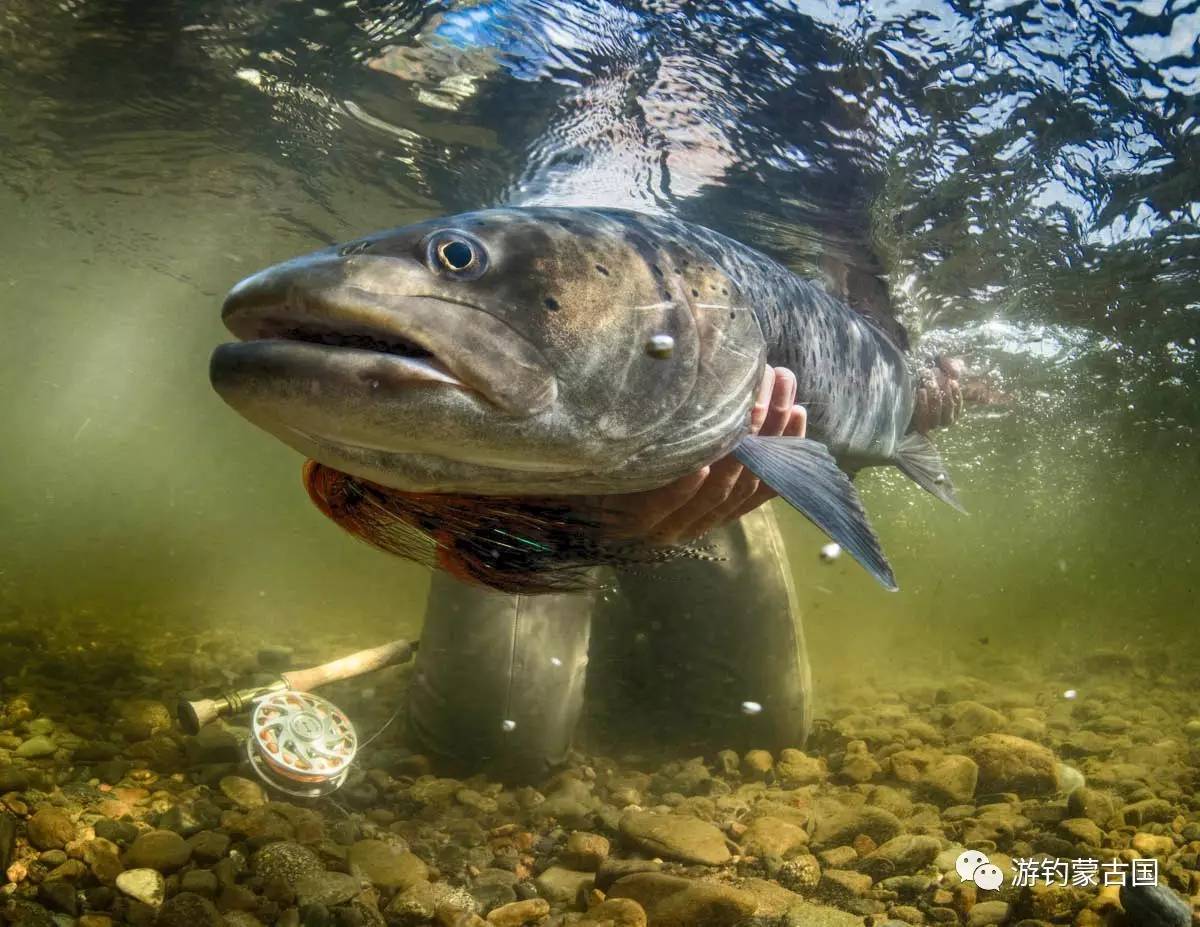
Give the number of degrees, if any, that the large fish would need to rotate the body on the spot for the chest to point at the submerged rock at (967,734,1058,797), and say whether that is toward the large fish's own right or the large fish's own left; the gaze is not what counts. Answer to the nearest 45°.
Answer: approximately 180°

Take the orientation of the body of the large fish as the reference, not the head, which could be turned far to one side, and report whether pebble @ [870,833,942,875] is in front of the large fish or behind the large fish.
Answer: behind

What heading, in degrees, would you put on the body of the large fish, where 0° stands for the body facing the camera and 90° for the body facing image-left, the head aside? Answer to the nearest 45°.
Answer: approximately 45°

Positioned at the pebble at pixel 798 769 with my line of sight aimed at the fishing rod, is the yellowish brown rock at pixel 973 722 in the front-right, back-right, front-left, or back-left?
back-right
